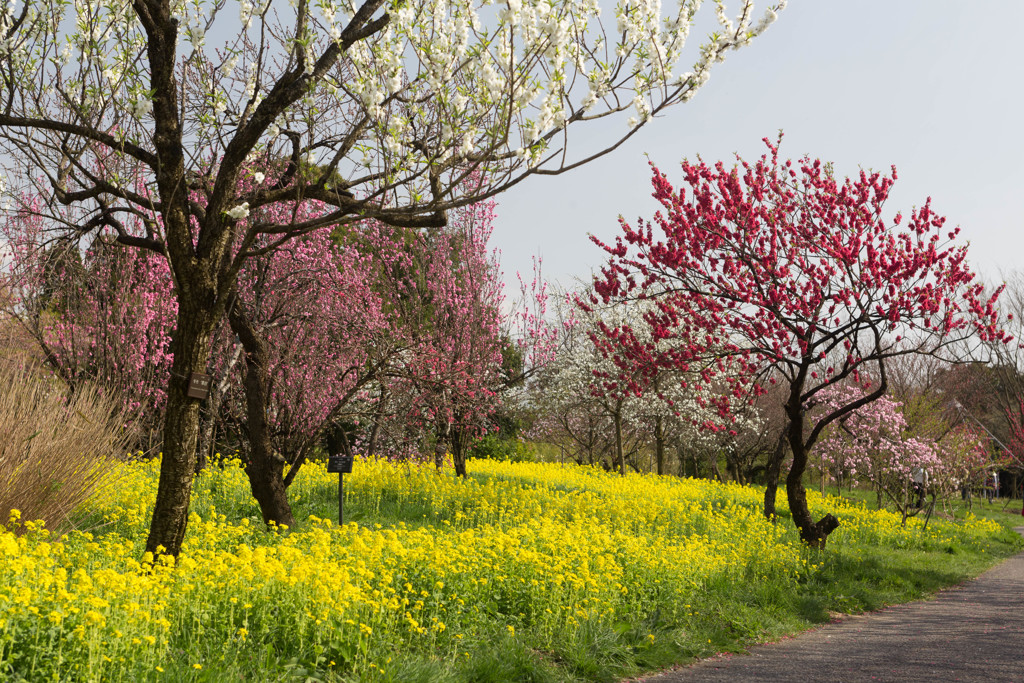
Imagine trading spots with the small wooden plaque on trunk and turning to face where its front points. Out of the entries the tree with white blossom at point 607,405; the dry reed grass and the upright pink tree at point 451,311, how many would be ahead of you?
0

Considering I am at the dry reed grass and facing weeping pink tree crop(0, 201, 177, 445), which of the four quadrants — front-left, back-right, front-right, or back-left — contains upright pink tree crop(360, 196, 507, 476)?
front-right

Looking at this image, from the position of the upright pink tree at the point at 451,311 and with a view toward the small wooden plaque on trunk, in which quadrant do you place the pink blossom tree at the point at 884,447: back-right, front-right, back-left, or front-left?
back-left

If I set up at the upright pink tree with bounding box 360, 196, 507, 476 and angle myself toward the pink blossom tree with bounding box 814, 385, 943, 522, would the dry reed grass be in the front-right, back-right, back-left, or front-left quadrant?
back-right

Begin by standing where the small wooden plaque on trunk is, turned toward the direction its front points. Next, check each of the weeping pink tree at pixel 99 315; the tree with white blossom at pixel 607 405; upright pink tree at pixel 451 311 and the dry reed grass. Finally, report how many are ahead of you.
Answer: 0

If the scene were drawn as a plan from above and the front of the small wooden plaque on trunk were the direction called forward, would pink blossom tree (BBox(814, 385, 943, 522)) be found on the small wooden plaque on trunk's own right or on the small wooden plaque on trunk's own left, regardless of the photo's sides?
on the small wooden plaque on trunk's own left

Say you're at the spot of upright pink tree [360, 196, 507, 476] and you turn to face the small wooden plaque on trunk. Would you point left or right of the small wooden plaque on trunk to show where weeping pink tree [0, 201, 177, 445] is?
right

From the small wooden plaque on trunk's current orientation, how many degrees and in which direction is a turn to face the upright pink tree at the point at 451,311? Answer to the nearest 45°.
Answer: approximately 135° to its left

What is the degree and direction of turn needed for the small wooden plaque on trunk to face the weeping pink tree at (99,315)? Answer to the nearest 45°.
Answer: approximately 180°

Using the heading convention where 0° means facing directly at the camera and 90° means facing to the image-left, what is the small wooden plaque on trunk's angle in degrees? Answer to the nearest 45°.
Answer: approximately 0°

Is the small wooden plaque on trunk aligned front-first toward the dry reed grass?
no
